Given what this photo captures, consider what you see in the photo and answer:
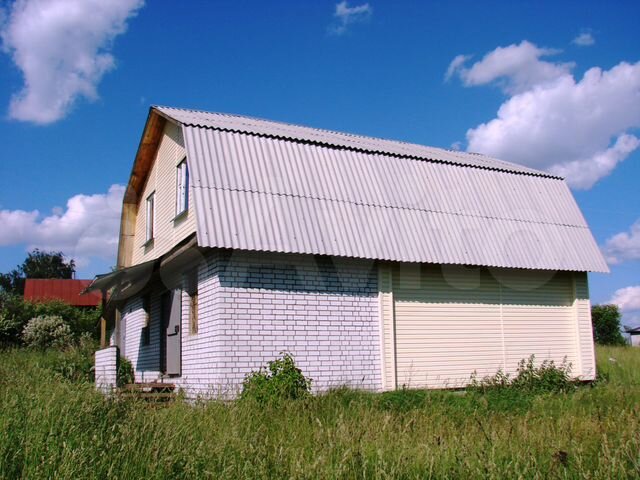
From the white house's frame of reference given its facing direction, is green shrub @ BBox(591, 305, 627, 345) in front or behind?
behind

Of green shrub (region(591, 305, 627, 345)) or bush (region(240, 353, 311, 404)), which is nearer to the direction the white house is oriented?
the bush

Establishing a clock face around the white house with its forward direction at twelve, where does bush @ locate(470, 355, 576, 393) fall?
The bush is roughly at 7 o'clock from the white house.

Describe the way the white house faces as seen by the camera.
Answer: facing the viewer and to the left of the viewer

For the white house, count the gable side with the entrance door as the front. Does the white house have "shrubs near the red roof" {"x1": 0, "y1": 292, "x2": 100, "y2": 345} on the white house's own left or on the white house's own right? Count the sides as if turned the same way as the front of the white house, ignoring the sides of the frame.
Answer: on the white house's own right

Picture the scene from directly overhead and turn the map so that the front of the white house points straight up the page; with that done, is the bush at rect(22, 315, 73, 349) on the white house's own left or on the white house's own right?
on the white house's own right
